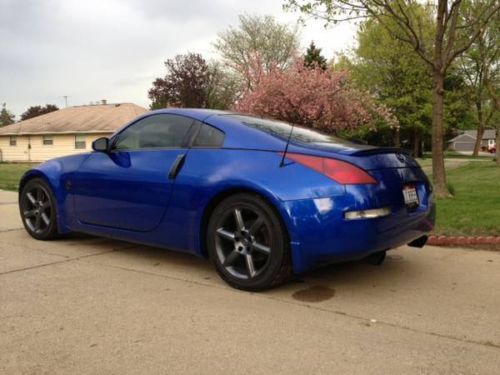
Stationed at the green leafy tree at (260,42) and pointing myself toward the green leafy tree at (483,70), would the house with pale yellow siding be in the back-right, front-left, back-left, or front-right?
back-right

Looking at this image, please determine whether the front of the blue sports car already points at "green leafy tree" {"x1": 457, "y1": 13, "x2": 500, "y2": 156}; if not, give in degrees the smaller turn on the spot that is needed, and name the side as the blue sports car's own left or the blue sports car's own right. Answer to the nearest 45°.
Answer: approximately 90° to the blue sports car's own right

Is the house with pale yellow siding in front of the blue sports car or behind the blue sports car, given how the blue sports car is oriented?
in front

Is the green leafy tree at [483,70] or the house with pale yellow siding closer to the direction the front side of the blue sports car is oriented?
the house with pale yellow siding

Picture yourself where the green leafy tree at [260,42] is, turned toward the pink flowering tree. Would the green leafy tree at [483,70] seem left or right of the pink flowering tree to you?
left

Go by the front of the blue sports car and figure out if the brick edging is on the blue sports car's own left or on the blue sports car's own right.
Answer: on the blue sports car's own right

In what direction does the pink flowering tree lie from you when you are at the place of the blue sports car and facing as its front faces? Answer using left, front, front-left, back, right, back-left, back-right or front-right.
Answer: front-right

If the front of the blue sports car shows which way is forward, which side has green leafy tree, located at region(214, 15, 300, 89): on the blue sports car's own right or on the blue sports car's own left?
on the blue sports car's own right

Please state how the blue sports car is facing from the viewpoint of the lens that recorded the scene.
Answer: facing away from the viewer and to the left of the viewer

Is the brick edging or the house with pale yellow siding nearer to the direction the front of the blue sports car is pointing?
the house with pale yellow siding
